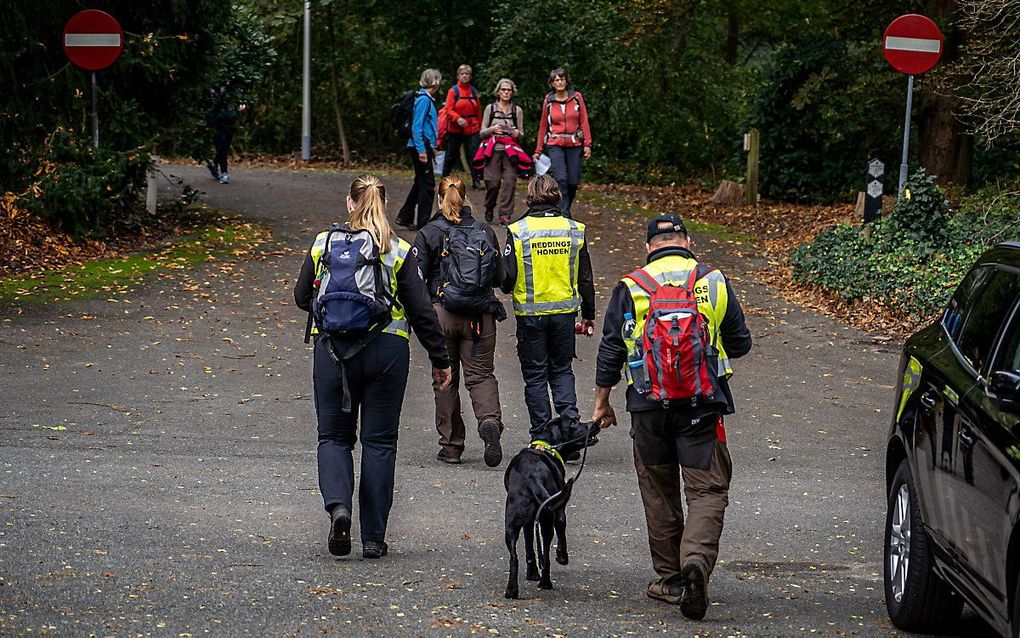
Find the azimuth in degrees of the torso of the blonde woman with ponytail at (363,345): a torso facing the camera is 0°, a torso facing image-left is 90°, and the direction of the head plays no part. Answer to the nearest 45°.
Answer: approximately 180°

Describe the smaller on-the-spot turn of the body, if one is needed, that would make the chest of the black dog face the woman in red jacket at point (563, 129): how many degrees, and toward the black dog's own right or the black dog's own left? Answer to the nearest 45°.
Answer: approximately 45° to the black dog's own left

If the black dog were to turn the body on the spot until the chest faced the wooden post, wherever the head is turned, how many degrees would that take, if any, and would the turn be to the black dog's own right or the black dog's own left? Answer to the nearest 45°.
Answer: approximately 45° to the black dog's own left

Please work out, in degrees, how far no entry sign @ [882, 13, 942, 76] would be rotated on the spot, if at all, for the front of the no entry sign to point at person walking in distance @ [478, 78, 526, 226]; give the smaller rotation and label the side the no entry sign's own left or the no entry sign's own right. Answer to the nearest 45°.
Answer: approximately 90° to the no entry sign's own right

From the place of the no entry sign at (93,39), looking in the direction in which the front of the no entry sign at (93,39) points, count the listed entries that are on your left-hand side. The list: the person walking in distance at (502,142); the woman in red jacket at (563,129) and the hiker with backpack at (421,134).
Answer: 3

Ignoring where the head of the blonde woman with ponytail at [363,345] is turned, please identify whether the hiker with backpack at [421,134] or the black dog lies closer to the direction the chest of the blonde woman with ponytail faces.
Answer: the hiker with backpack

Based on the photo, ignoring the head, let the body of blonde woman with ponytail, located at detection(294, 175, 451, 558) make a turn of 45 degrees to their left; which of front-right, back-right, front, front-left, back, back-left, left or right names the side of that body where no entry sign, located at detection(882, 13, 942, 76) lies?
right

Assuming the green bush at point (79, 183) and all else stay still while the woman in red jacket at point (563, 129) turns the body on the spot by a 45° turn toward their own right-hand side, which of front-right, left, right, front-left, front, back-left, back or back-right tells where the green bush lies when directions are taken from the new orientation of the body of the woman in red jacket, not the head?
front-right

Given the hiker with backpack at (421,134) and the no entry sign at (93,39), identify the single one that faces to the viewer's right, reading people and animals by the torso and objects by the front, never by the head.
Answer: the hiker with backpack

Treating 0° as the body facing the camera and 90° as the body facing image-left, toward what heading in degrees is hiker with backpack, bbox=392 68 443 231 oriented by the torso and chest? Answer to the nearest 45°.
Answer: approximately 270°

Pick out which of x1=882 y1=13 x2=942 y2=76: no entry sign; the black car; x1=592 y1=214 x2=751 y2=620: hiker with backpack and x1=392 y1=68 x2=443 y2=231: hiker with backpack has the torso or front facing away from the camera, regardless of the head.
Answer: x1=592 y1=214 x2=751 y2=620: hiker with backpack

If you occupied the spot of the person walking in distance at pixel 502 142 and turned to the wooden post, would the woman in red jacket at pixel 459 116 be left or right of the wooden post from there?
left

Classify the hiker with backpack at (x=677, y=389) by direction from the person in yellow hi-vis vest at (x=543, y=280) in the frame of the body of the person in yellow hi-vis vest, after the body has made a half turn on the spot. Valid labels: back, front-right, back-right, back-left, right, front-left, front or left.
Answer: front

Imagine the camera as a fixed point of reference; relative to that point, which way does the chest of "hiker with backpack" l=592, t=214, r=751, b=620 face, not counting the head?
away from the camera
